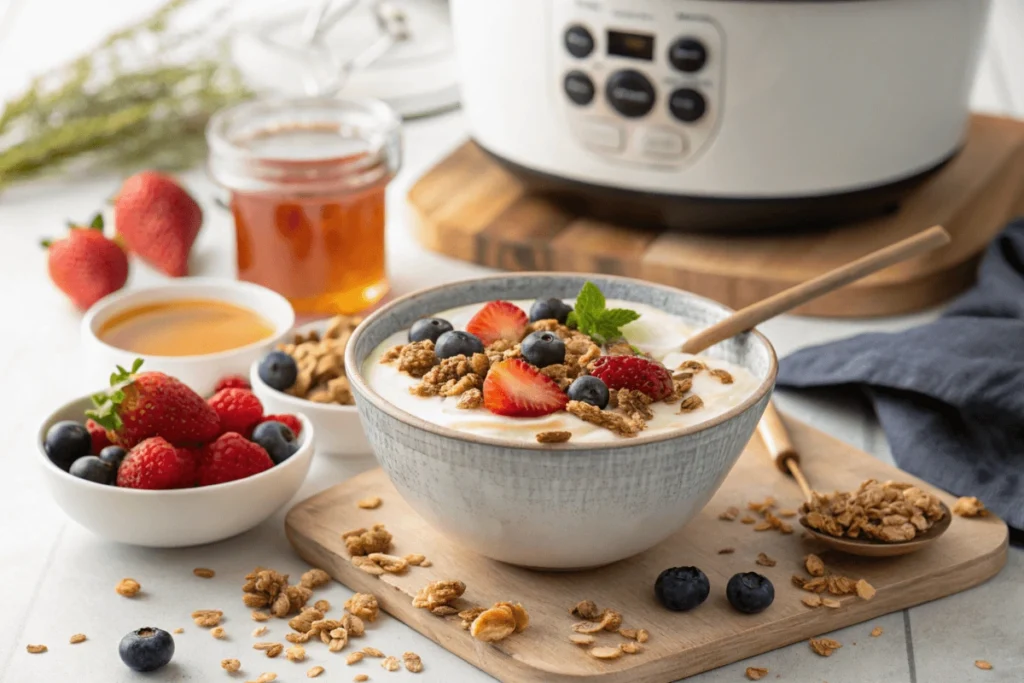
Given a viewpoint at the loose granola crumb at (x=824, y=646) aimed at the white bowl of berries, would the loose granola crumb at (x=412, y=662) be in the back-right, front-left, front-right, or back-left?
front-left

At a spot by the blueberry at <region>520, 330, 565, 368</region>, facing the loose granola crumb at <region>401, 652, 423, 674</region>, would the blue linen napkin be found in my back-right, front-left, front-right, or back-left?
back-left

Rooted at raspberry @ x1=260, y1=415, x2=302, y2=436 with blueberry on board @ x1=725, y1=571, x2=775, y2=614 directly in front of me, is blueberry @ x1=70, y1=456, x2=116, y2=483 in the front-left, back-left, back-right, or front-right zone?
back-right

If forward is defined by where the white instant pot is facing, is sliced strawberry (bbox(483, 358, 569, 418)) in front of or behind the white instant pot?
in front

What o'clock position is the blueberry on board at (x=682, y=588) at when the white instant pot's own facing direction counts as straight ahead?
The blueberry on board is roughly at 12 o'clock from the white instant pot.

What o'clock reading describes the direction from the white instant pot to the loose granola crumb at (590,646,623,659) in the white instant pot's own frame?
The loose granola crumb is roughly at 12 o'clock from the white instant pot.

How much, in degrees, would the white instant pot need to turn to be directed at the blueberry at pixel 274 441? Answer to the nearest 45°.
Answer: approximately 45° to its right

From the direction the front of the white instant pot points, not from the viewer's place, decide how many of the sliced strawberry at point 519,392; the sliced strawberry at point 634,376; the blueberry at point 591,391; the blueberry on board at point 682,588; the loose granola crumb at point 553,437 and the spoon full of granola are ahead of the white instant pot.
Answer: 6

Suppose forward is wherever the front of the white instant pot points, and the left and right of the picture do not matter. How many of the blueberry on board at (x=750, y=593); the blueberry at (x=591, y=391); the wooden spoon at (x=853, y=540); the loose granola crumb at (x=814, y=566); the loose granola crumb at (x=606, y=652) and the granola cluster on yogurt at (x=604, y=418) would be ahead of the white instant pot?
6

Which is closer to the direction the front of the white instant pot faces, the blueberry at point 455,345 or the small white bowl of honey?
the blueberry

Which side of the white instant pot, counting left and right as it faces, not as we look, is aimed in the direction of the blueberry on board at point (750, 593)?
front

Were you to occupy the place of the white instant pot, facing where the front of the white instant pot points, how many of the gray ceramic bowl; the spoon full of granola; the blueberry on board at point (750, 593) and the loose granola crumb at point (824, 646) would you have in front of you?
4

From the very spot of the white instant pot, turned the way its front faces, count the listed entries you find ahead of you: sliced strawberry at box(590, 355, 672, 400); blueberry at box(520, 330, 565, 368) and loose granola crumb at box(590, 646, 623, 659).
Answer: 3

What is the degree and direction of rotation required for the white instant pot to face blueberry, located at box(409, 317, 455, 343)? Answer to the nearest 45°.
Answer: approximately 45° to its right

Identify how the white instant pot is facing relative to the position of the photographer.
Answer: facing the viewer

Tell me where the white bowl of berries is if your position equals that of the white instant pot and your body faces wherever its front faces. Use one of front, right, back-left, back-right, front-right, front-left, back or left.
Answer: front-right

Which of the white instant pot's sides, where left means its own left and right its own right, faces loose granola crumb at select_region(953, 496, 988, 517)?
front

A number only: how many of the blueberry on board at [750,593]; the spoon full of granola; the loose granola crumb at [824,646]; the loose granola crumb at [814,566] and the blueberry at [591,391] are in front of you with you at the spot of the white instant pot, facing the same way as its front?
5
